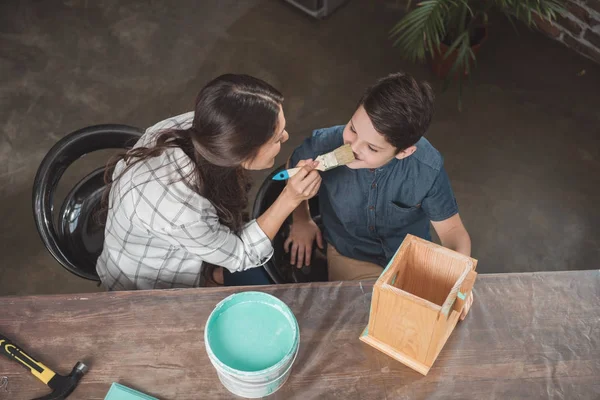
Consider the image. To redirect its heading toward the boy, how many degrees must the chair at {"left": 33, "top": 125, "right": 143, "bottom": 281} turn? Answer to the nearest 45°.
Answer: approximately 45° to its right

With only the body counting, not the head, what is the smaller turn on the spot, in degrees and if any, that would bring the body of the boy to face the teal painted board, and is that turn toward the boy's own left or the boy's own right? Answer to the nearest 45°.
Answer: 0° — they already face it

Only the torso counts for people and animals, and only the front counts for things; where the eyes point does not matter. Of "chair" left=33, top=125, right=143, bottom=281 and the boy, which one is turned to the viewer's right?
the chair

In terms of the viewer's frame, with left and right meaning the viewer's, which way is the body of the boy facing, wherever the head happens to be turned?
facing the viewer and to the left of the viewer

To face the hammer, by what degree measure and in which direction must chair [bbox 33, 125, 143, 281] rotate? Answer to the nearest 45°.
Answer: approximately 90° to its right

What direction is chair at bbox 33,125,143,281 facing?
to the viewer's right

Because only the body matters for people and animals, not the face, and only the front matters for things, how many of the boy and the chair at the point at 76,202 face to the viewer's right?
1

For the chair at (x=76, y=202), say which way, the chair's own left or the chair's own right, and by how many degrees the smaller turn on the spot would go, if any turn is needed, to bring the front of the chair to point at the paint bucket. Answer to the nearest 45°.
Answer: approximately 90° to the chair's own right

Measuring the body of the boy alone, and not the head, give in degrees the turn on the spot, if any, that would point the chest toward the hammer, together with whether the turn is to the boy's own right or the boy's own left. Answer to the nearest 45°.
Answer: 0° — they already face it

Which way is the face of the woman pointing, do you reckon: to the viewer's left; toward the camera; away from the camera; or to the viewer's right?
to the viewer's right

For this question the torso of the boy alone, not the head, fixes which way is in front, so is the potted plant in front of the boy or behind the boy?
behind

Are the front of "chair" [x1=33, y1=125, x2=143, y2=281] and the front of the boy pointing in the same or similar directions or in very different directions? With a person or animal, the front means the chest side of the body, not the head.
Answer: very different directions
